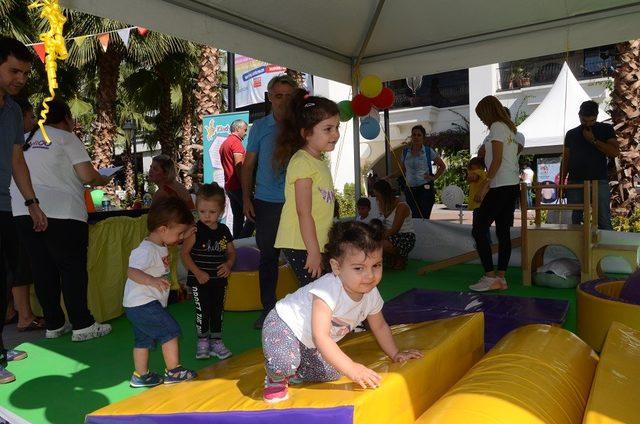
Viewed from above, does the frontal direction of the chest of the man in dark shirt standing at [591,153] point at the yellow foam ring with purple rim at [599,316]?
yes

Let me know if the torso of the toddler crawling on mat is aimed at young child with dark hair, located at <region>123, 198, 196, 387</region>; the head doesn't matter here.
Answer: no

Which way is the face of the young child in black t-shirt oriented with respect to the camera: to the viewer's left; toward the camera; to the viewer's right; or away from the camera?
toward the camera

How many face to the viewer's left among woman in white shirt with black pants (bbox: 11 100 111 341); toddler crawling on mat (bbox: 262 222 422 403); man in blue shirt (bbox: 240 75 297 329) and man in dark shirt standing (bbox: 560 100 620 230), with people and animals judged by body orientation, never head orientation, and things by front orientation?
0

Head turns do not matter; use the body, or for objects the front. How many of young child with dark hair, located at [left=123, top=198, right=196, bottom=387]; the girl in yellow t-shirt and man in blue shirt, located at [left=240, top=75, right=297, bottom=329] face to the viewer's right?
2

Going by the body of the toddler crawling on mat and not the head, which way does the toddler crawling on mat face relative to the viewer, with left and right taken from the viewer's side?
facing the viewer and to the right of the viewer

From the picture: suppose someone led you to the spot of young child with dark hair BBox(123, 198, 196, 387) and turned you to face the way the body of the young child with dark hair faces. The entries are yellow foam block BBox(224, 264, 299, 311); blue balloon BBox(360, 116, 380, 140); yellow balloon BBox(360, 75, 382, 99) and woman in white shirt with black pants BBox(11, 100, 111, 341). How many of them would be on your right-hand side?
0

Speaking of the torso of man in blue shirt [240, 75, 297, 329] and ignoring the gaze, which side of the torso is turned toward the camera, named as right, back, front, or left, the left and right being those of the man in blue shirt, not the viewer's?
front

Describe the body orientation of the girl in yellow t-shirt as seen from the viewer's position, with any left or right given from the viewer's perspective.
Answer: facing to the right of the viewer

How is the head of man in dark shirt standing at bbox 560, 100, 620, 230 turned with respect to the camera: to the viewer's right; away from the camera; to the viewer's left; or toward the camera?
toward the camera

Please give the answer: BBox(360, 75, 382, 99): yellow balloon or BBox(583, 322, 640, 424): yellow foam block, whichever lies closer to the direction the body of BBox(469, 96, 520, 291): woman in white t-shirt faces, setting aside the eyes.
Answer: the yellow balloon

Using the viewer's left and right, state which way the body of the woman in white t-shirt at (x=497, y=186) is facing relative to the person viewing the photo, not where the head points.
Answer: facing to the left of the viewer

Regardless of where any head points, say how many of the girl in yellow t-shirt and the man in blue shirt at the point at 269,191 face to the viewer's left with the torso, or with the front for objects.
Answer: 0

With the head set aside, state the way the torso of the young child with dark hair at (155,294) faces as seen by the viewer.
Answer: to the viewer's right

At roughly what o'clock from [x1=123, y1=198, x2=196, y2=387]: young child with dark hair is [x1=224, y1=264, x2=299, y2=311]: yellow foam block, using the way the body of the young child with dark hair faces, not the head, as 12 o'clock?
The yellow foam block is roughly at 10 o'clock from the young child with dark hair.
